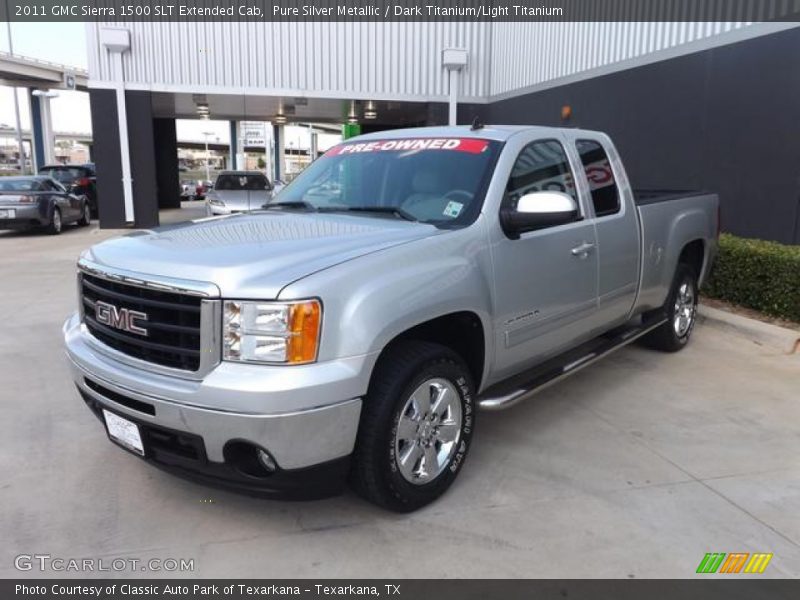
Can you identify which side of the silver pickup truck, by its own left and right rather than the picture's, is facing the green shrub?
back

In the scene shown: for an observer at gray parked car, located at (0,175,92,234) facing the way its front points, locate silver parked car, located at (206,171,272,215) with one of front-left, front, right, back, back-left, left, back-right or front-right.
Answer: right

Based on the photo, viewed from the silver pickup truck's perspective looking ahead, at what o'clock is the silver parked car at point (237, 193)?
The silver parked car is roughly at 4 o'clock from the silver pickup truck.

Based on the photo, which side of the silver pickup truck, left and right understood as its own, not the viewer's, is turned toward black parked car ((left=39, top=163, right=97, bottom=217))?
right

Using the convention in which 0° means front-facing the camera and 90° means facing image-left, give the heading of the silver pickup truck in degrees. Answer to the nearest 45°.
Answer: approximately 45°

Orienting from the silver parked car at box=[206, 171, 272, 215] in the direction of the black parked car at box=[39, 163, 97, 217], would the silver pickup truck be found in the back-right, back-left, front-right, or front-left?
back-left

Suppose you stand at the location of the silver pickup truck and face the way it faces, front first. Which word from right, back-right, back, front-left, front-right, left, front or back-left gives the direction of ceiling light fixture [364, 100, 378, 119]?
back-right

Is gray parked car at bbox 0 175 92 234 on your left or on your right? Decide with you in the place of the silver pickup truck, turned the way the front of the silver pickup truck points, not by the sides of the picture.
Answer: on your right
